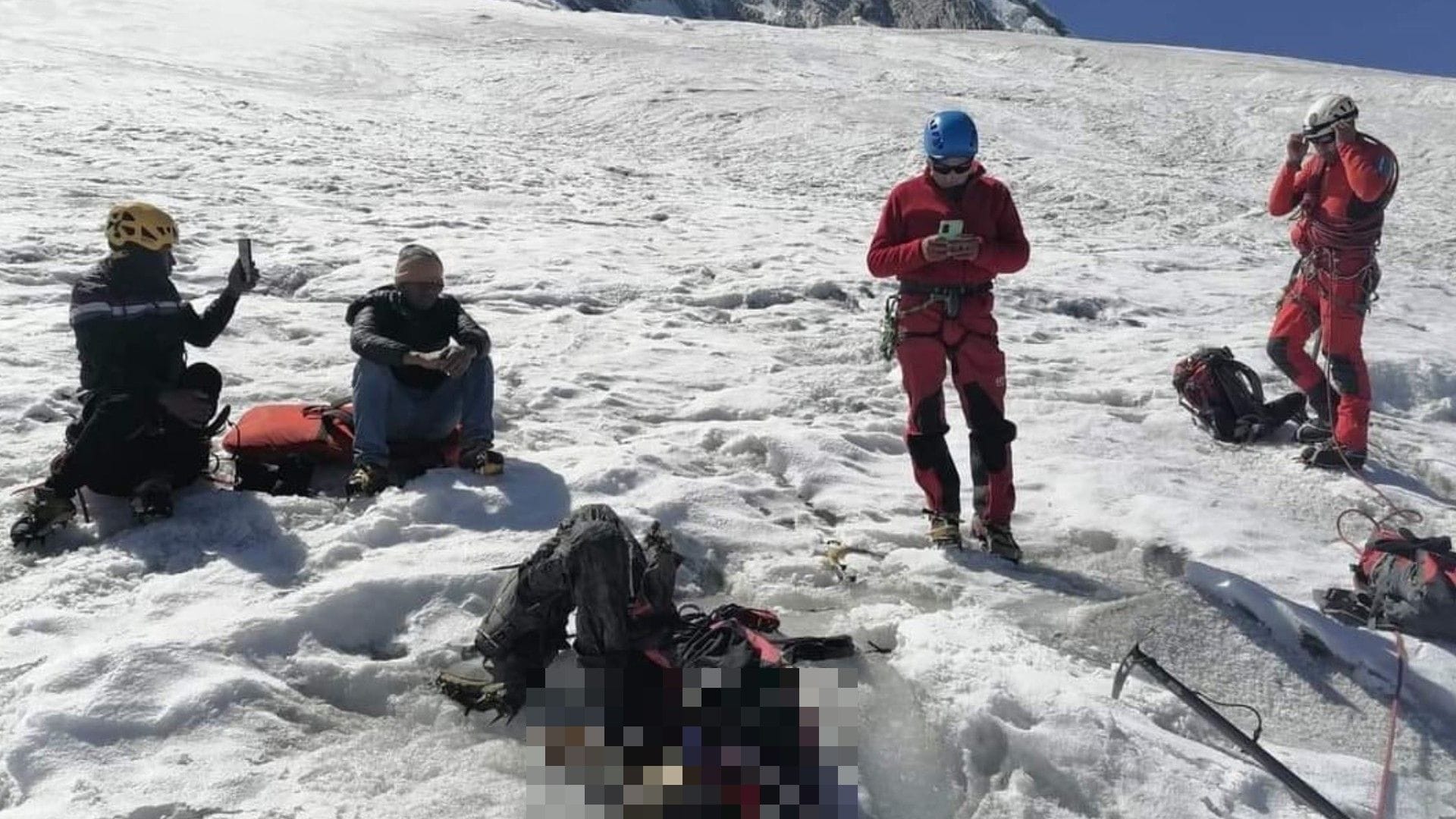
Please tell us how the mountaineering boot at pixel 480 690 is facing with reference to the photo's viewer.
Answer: facing to the left of the viewer

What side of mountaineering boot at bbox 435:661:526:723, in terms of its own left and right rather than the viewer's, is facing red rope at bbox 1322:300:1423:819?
back

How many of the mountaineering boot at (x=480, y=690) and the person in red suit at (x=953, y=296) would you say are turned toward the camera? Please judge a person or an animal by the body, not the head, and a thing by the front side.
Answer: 1

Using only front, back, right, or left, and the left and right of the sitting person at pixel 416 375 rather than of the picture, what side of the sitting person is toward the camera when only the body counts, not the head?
front

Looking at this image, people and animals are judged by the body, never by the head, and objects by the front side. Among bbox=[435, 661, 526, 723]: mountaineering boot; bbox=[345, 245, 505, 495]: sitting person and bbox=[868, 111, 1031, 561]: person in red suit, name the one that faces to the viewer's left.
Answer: the mountaineering boot

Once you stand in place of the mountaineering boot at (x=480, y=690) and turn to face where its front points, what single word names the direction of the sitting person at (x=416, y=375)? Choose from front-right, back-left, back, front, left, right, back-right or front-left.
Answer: right

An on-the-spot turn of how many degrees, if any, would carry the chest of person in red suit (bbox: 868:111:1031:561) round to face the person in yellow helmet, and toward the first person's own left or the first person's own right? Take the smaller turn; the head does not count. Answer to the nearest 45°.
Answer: approximately 90° to the first person's own right

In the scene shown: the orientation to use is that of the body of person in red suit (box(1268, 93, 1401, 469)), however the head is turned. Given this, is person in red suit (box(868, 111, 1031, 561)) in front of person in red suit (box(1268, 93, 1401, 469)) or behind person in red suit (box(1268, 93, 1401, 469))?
in front

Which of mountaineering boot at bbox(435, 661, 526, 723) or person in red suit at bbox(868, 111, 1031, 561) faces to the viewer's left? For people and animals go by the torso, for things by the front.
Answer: the mountaineering boot

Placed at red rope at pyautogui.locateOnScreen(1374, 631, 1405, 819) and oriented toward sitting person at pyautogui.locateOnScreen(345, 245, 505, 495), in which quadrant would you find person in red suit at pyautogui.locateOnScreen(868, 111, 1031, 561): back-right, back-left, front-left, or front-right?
front-right

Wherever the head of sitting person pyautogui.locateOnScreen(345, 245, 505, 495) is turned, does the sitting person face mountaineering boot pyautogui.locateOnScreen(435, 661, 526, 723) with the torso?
yes

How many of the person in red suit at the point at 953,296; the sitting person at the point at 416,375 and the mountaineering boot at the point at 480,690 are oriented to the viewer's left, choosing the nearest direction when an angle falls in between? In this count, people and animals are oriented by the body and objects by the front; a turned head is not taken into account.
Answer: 1

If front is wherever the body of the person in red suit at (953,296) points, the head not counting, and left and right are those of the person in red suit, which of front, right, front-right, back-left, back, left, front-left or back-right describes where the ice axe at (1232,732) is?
front-left

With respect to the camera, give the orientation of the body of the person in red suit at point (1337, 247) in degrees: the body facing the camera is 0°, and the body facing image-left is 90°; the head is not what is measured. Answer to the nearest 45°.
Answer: approximately 45°

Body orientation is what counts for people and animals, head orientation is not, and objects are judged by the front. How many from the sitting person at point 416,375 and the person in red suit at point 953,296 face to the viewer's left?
0
